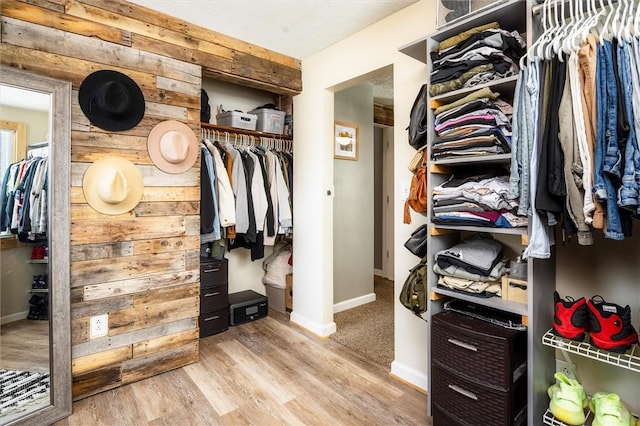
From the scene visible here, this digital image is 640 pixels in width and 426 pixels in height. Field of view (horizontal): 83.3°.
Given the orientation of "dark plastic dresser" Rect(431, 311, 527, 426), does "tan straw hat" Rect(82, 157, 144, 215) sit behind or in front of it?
in front

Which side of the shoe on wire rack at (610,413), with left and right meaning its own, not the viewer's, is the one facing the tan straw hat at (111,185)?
right

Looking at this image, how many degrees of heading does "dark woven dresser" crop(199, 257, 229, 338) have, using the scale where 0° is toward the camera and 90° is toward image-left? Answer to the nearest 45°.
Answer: approximately 315°

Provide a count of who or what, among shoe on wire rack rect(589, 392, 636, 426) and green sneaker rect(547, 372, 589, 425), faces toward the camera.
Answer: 2
